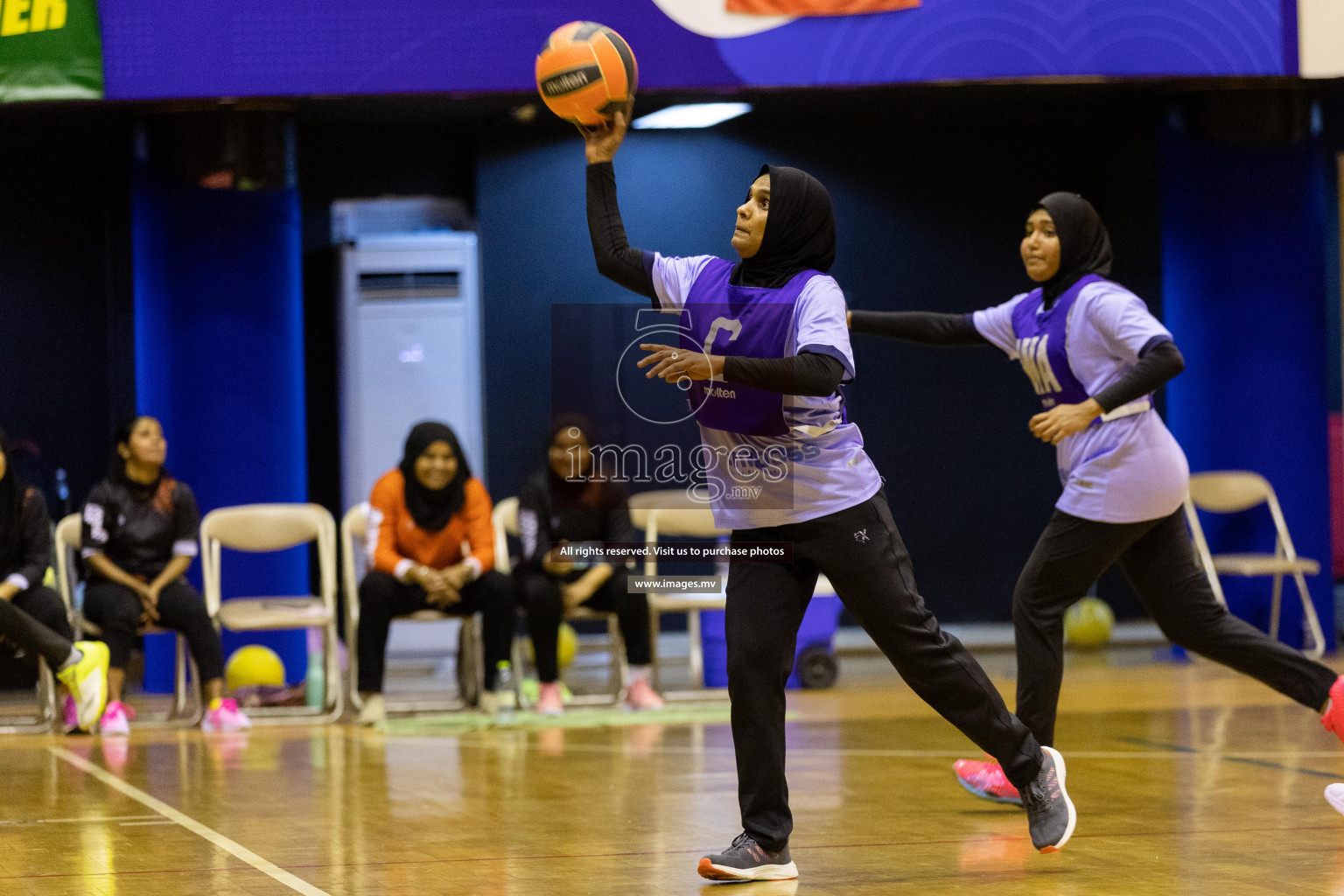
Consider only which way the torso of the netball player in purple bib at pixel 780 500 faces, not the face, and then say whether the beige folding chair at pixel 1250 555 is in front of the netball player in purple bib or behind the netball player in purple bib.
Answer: behind

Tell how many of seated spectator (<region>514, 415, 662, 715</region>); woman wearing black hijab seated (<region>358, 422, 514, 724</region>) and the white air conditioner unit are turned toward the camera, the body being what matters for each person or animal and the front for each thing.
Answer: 3

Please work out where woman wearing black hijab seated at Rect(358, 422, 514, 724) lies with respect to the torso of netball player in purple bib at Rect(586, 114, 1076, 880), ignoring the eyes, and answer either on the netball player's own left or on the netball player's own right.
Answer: on the netball player's own right

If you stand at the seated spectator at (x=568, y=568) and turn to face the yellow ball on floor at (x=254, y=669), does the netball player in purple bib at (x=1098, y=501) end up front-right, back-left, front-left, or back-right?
back-left
